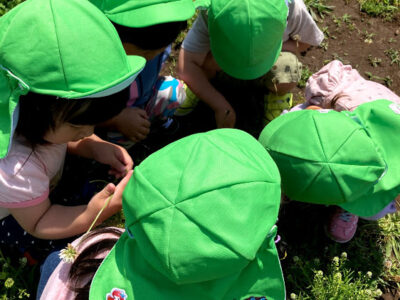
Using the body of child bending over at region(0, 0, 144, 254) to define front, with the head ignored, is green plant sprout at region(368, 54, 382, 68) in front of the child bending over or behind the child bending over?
in front

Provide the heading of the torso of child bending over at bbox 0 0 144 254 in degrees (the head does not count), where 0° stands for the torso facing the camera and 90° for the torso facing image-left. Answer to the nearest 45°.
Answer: approximately 270°

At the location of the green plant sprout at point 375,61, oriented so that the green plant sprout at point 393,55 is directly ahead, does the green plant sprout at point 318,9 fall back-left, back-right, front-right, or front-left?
back-left
